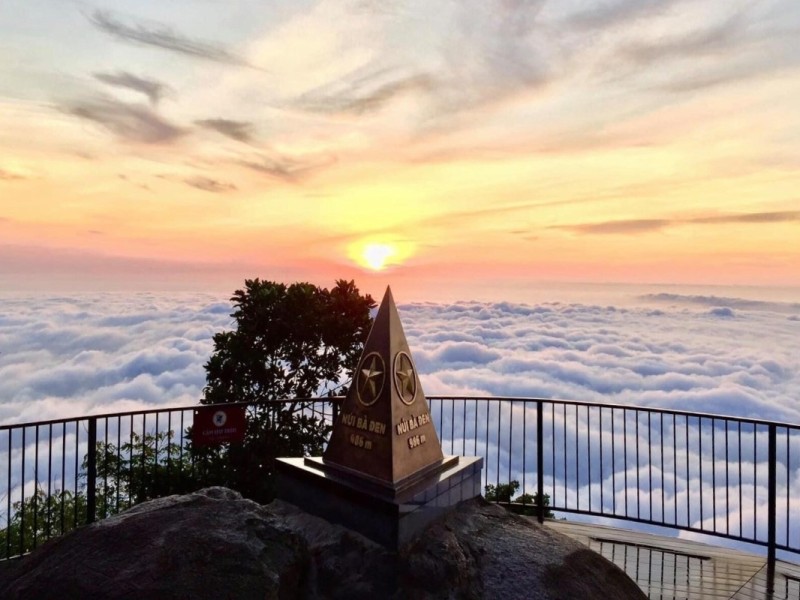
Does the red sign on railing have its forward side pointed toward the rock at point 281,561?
yes

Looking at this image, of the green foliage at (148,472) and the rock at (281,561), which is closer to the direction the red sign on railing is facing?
the rock

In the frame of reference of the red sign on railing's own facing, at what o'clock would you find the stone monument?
The stone monument is roughly at 11 o'clock from the red sign on railing.

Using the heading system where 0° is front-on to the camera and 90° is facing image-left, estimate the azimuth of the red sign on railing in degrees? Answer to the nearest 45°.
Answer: approximately 0°

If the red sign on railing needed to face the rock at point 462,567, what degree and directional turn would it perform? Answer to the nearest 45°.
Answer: approximately 45° to its left
